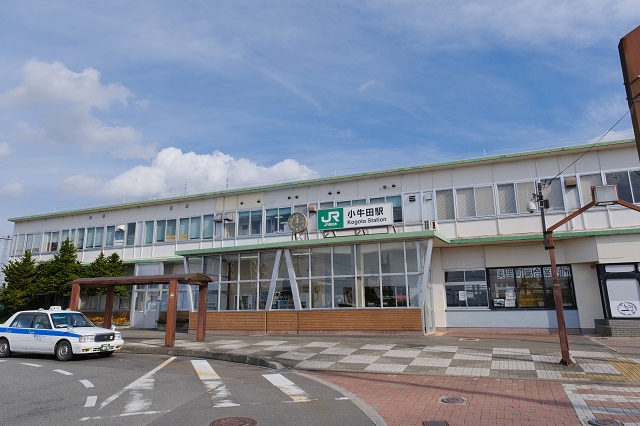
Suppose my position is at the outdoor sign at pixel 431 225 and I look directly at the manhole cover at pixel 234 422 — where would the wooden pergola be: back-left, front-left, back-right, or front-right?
front-right

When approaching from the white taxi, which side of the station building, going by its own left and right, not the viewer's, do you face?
front

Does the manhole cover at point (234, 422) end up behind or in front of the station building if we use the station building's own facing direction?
in front

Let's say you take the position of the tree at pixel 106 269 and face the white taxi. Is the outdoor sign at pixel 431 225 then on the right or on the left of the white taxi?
left

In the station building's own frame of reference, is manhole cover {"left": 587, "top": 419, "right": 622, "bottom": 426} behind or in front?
in front

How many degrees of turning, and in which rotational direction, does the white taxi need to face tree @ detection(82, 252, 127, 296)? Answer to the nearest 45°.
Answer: approximately 135° to its left

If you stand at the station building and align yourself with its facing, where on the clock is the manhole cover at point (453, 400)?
The manhole cover is roughly at 11 o'clock from the station building.

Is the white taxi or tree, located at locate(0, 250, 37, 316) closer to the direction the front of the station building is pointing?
the white taxi

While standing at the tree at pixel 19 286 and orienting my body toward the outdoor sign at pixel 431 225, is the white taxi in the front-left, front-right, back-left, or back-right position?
front-right

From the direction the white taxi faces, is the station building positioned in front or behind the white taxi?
in front

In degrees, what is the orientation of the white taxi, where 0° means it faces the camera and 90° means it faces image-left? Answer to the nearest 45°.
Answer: approximately 315°

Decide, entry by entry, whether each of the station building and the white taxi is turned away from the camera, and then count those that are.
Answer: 0
